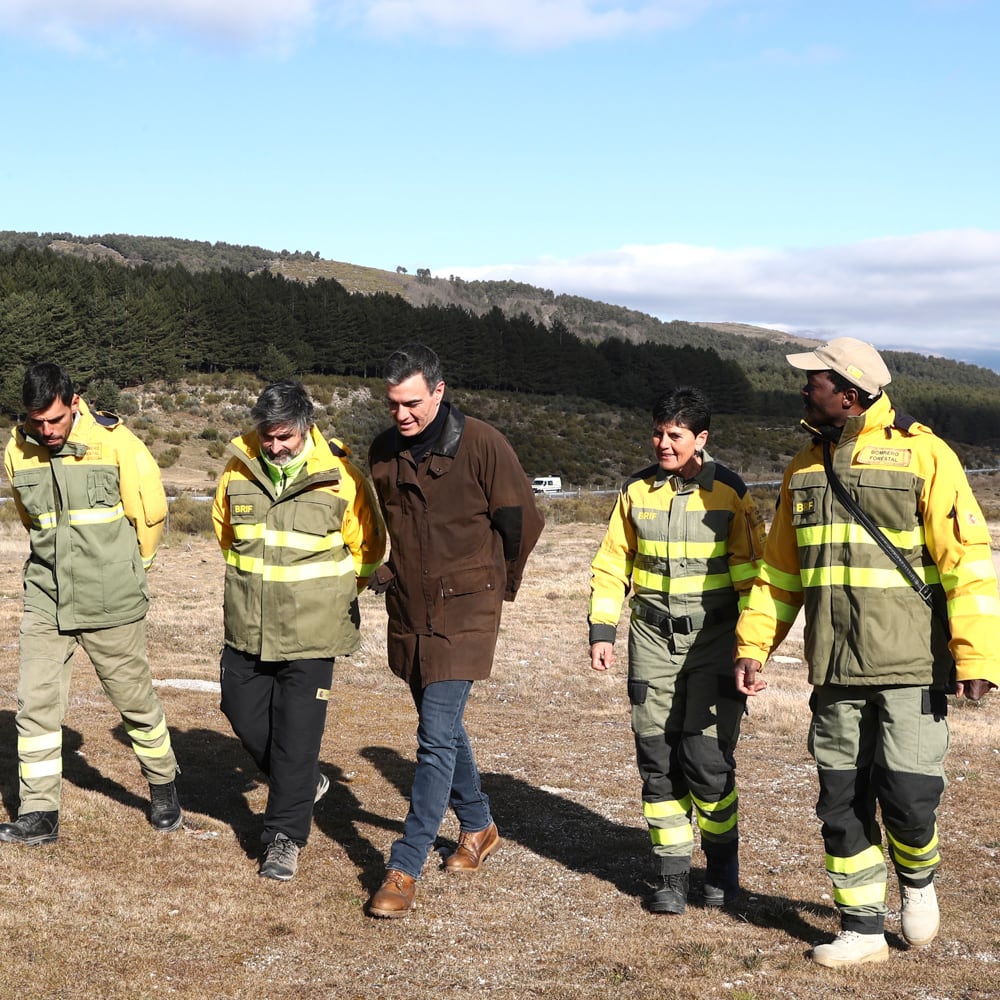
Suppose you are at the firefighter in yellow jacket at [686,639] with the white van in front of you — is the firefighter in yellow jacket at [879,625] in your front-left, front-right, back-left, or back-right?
back-right

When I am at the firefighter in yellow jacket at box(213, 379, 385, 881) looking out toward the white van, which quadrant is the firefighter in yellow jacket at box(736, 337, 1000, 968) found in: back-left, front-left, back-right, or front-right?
back-right

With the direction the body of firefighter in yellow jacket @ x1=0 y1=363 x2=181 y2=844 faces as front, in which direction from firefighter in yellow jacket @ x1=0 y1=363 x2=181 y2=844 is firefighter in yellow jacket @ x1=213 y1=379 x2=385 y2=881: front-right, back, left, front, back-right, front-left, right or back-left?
left

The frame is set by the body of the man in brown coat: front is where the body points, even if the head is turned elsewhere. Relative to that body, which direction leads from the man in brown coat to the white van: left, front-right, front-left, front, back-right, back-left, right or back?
back-right

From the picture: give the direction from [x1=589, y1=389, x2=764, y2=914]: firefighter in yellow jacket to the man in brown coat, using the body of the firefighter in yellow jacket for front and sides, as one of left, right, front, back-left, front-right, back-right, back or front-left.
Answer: right

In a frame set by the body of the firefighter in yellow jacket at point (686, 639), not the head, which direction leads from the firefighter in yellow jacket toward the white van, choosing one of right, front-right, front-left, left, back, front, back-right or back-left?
back

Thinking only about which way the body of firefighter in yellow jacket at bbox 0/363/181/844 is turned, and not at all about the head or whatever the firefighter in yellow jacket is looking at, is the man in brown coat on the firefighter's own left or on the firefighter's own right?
on the firefighter's own left

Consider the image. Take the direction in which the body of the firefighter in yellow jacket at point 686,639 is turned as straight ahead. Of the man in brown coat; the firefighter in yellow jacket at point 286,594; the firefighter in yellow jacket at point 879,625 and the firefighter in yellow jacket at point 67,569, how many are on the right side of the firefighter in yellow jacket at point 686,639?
3

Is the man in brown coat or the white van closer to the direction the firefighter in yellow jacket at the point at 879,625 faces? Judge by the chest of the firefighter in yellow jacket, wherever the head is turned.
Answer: the man in brown coat

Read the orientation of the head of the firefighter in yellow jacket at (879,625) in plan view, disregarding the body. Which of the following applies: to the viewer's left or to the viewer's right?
to the viewer's left

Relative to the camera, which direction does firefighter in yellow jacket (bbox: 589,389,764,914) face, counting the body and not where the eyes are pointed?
toward the camera

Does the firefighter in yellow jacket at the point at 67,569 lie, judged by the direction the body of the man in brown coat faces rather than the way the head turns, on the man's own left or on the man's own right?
on the man's own right

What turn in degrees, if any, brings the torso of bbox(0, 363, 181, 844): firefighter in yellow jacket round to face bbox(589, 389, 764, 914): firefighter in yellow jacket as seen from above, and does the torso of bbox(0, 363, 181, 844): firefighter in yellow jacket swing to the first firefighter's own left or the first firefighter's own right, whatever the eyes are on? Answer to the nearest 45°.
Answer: approximately 90° to the first firefighter's own left

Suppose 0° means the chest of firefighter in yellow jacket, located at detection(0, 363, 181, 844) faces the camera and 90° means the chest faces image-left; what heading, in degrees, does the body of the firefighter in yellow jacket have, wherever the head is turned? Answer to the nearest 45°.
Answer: approximately 45°

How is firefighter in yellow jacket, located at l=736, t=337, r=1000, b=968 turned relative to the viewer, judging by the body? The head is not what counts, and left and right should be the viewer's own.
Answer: facing the viewer and to the left of the viewer
